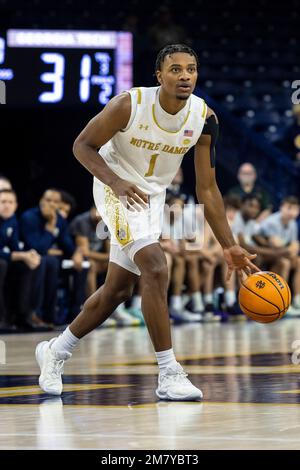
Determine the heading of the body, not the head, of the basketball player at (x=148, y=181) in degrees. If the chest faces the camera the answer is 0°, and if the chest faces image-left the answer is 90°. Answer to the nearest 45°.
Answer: approximately 315°

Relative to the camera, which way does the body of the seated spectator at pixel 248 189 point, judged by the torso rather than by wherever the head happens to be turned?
toward the camera

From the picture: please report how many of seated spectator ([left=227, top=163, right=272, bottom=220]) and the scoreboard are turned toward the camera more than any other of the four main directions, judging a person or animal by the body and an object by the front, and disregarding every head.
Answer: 2

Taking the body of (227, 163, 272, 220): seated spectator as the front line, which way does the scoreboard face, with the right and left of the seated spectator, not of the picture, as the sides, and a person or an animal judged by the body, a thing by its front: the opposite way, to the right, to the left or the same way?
the same way

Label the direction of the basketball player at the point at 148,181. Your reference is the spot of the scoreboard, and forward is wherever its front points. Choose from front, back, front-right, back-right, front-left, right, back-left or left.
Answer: front

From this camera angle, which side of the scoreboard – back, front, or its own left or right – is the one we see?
front

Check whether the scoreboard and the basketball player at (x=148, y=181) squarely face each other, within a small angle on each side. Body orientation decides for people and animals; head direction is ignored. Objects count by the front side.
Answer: no

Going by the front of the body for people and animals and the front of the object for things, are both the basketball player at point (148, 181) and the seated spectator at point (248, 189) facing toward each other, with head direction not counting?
no

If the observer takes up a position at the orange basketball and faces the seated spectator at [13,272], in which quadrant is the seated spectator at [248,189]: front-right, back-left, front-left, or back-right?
front-right

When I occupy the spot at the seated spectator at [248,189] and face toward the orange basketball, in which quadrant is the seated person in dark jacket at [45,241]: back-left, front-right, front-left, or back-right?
front-right

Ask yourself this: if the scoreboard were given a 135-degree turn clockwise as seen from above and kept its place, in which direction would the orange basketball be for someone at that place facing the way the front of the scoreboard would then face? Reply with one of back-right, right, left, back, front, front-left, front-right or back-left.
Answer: back-left

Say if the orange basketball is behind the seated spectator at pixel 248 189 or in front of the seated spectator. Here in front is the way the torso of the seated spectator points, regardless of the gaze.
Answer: in front

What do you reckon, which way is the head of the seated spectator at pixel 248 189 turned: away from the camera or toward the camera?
toward the camera

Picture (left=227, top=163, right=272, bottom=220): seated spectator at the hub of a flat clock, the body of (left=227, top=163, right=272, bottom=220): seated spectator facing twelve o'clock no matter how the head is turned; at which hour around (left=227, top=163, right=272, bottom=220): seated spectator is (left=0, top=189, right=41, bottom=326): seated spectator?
(left=0, top=189, right=41, bottom=326): seated spectator is roughly at 1 o'clock from (left=227, top=163, right=272, bottom=220): seated spectator.

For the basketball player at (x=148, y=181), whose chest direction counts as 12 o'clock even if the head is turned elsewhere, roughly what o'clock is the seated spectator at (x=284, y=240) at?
The seated spectator is roughly at 8 o'clock from the basketball player.

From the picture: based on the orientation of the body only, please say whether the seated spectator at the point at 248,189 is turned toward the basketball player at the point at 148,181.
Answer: yes

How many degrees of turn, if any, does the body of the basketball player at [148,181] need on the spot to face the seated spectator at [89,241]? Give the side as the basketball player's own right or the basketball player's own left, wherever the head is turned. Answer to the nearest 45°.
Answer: approximately 135° to the basketball player's own left
